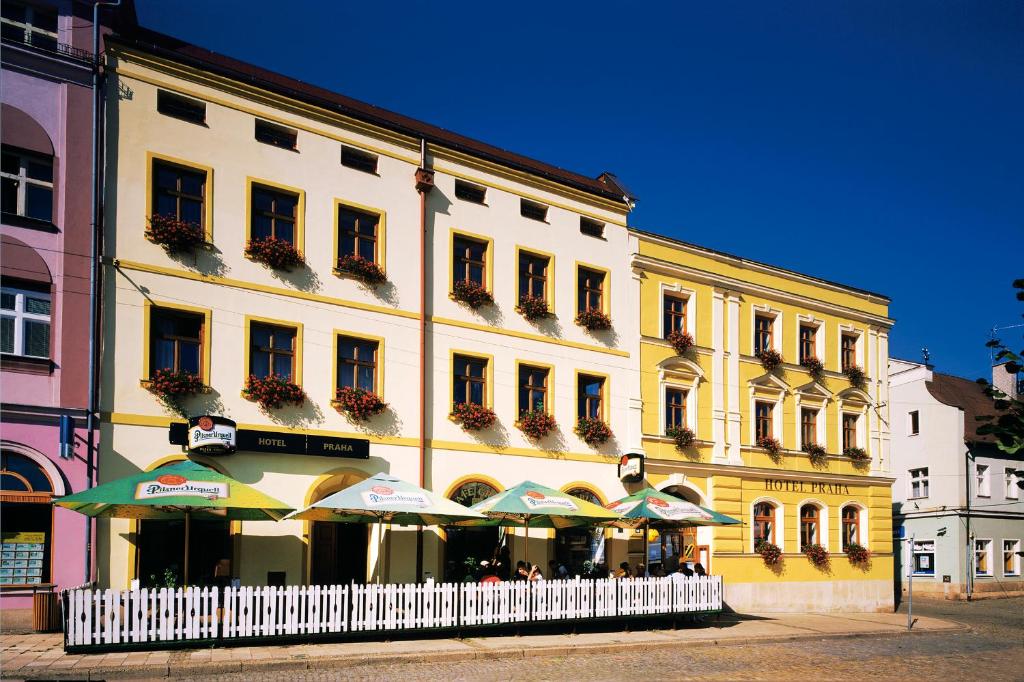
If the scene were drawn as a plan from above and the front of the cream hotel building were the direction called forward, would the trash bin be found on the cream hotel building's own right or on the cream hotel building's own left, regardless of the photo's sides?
on the cream hotel building's own right

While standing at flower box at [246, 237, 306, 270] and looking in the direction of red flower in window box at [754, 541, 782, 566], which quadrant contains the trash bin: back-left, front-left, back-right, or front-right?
back-right

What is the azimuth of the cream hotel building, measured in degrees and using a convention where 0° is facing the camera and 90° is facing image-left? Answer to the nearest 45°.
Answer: approximately 315°

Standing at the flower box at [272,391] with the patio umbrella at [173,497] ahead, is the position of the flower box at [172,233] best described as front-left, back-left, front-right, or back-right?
front-right
